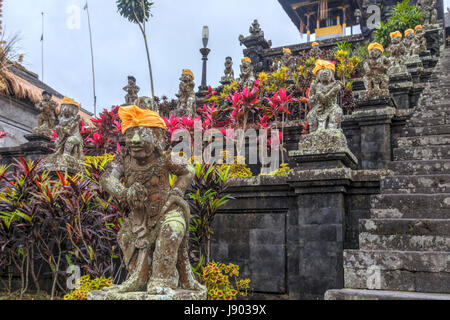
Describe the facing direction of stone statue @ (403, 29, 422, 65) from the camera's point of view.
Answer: facing the viewer and to the left of the viewer

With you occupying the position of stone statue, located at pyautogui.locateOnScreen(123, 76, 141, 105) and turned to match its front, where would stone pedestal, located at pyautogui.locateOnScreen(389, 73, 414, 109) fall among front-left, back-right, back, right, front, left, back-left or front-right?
front-left

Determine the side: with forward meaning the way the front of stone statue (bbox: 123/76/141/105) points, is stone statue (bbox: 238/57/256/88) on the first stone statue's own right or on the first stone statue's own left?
on the first stone statue's own left

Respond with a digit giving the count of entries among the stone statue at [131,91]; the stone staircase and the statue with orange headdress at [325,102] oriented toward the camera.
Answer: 3

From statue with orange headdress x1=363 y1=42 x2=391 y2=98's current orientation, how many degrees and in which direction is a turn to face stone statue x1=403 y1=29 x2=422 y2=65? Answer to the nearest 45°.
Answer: approximately 180°

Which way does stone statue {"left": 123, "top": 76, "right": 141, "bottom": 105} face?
toward the camera

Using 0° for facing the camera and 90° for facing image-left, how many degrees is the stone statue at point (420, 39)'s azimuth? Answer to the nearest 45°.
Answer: approximately 45°

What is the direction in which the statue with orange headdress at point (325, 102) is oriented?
toward the camera
